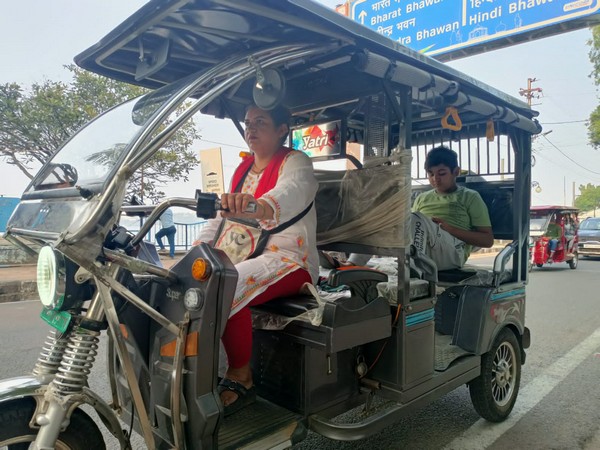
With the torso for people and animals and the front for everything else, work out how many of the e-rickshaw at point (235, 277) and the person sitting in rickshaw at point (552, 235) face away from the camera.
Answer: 0

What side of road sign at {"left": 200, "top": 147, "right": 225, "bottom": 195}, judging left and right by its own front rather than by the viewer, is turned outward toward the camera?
front

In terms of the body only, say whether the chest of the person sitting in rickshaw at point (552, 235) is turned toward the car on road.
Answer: no

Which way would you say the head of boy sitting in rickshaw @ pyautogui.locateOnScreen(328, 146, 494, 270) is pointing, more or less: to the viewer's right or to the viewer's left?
to the viewer's left

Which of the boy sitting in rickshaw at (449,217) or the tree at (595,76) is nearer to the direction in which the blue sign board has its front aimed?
the boy sitting in rickshaw

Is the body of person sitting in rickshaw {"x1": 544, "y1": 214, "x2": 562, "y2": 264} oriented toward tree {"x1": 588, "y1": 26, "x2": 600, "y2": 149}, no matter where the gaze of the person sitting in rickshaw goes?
no

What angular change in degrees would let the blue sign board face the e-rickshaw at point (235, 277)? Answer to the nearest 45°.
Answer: approximately 45° to its left

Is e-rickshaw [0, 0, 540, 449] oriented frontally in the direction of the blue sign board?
no

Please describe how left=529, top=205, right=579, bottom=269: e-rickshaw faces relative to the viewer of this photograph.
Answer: facing the viewer and to the left of the viewer

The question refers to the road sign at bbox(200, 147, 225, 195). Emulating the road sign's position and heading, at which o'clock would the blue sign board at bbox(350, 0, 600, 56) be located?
The blue sign board is roughly at 10 o'clock from the road sign.

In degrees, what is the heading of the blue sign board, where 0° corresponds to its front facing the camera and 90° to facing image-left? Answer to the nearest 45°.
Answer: approximately 45°
